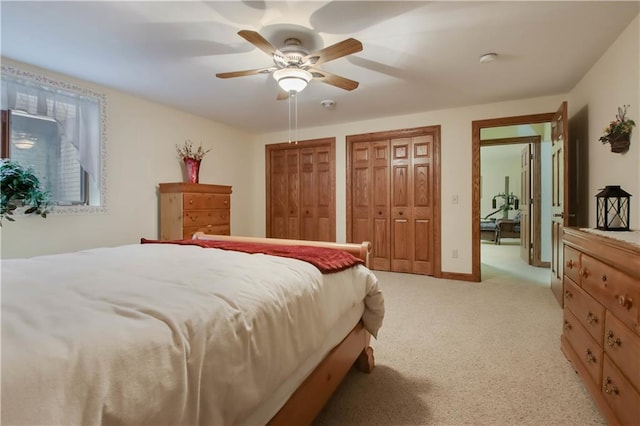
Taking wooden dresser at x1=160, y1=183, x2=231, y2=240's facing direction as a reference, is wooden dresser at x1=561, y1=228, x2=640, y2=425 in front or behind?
in front

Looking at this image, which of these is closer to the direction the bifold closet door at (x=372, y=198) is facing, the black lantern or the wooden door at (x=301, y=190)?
the black lantern

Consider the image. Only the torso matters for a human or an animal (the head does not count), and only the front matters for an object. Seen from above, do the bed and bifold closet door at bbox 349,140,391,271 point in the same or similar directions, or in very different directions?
very different directions

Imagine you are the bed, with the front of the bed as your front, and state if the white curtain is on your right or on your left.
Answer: on your left

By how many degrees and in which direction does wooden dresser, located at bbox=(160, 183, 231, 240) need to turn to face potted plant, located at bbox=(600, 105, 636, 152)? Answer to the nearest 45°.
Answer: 0° — it already faces it

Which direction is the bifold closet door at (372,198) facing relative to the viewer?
toward the camera

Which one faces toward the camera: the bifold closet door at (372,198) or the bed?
the bifold closet door

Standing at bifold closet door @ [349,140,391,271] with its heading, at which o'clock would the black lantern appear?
The black lantern is roughly at 11 o'clock from the bifold closet door.

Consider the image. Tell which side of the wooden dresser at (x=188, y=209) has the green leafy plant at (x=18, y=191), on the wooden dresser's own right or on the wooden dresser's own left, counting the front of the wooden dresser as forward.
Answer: on the wooden dresser's own right

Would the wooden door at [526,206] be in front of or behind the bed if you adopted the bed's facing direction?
in front

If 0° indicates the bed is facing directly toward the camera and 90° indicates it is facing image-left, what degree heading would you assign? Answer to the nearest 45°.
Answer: approximately 225°

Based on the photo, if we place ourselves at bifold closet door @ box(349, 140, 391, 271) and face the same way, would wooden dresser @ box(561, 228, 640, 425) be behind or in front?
in front

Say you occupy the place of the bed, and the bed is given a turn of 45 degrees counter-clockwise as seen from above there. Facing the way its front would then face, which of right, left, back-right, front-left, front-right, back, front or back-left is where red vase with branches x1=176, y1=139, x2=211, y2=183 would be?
front

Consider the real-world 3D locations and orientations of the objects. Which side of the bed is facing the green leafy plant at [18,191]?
left

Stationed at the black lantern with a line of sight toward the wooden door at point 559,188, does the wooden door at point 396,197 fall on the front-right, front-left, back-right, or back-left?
front-left

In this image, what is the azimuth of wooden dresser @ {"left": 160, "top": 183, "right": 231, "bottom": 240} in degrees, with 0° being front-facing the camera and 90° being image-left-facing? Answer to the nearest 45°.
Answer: approximately 315°

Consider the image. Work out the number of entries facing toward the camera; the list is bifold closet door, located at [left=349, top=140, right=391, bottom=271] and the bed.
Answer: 1
